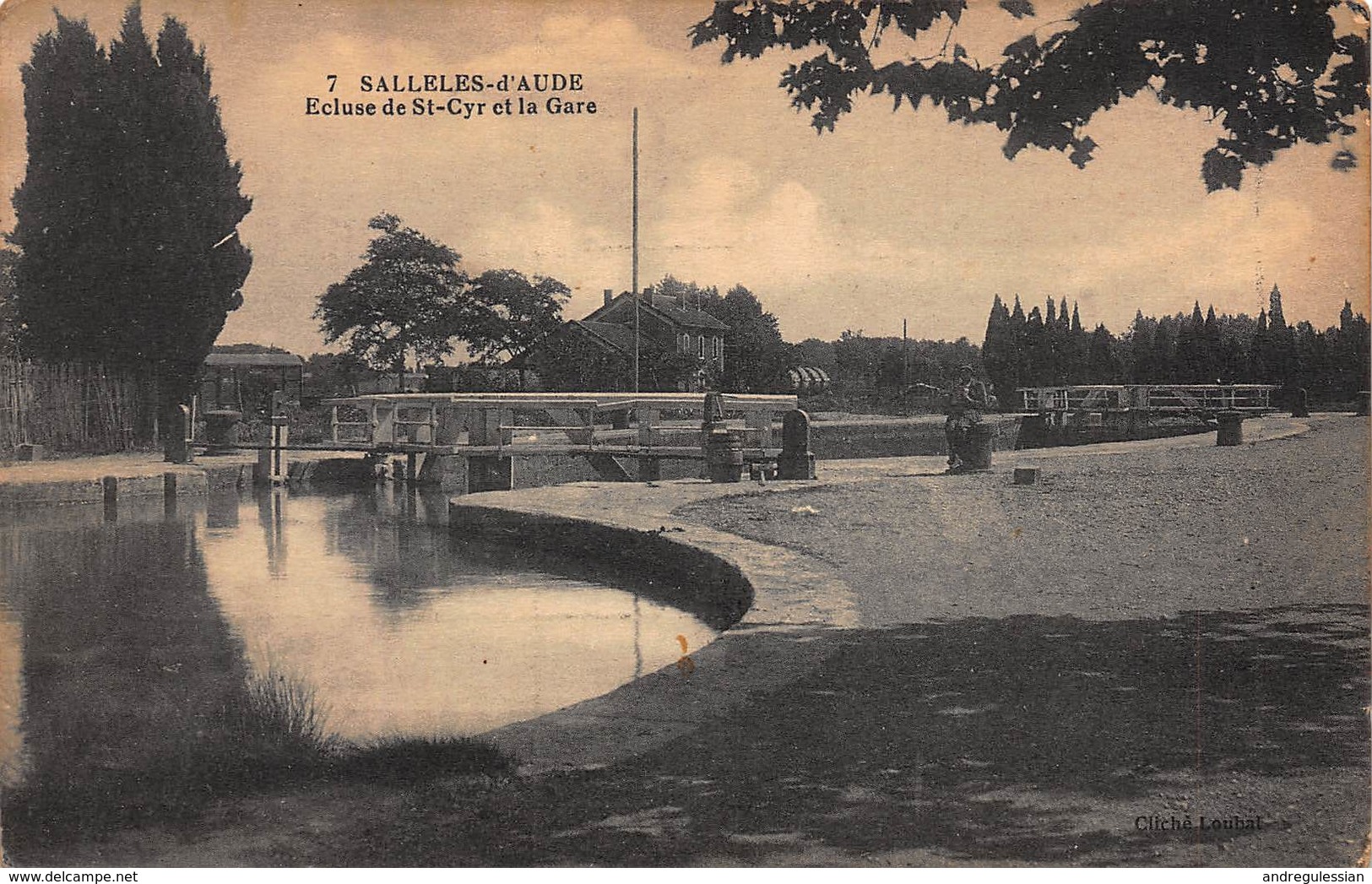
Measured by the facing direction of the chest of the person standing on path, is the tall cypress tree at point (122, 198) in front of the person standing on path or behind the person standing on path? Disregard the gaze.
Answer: in front

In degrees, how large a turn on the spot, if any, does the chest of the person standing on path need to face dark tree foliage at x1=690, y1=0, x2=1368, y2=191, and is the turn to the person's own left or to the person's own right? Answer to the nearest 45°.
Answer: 0° — they already face it

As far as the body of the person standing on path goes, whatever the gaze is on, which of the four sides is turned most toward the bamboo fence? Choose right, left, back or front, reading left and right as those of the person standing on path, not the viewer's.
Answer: right

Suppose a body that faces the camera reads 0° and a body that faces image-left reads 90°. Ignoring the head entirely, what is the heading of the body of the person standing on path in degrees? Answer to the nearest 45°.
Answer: approximately 0°

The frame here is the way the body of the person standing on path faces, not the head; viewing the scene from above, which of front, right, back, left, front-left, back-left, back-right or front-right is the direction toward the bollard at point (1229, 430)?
left

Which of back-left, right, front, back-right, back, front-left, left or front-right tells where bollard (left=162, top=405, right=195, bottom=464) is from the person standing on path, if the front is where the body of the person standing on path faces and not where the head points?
right

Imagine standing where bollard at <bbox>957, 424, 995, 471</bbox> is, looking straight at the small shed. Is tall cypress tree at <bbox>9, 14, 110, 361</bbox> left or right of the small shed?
left

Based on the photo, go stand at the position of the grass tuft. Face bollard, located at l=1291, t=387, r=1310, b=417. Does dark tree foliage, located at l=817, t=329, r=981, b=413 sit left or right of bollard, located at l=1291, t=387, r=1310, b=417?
left

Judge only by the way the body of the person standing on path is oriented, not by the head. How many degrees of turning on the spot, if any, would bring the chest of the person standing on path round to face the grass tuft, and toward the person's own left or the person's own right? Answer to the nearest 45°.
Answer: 0° — they already face it

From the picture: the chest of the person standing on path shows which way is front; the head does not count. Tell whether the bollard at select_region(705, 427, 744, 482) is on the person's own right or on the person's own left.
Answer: on the person's own right

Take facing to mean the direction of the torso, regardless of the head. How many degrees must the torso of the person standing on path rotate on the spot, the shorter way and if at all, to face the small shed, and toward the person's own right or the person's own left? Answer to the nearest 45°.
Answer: approximately 90° to the person's own right
